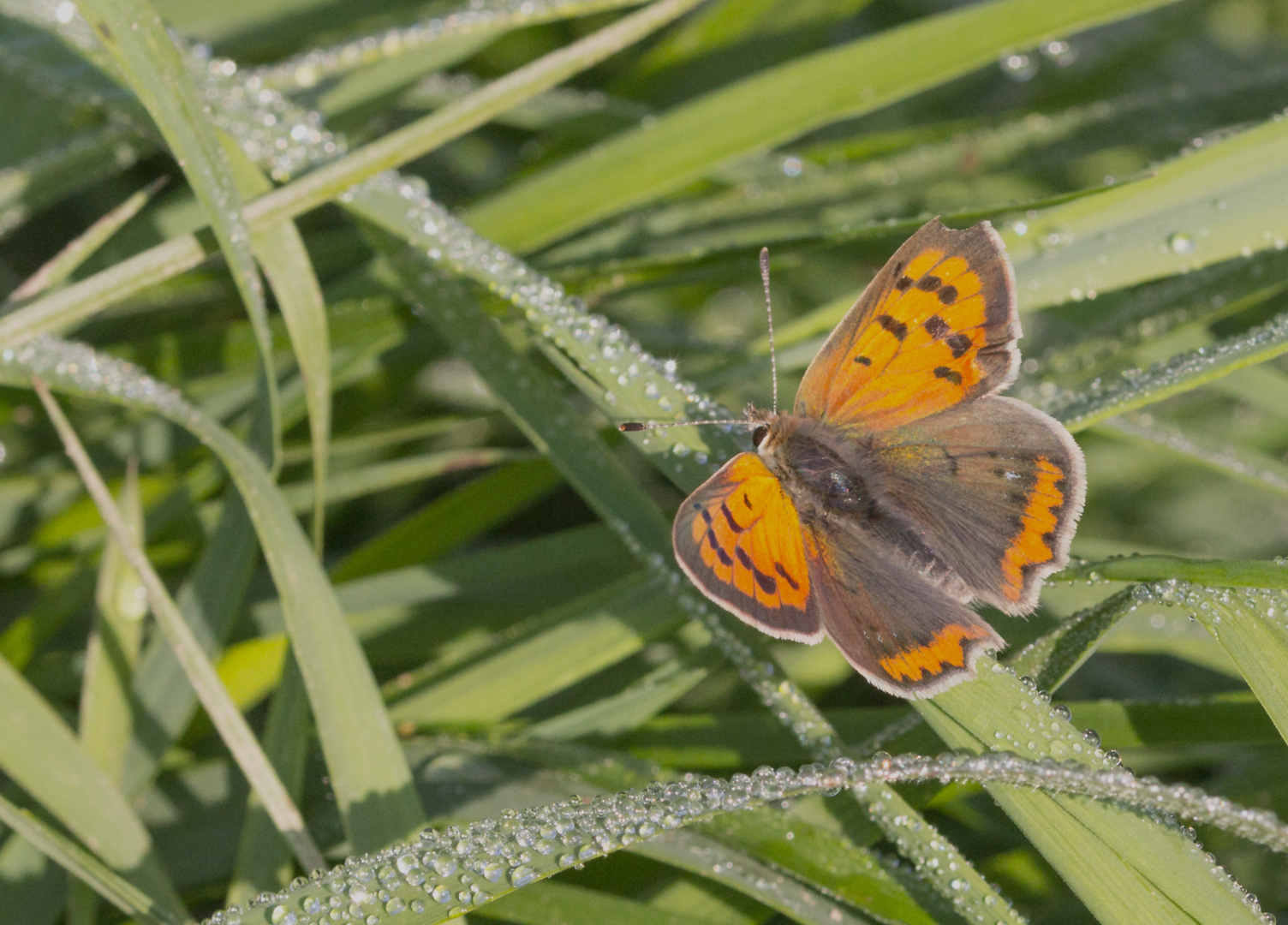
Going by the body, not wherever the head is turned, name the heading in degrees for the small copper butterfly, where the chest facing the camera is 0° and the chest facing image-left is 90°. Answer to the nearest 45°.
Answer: approximately 135°

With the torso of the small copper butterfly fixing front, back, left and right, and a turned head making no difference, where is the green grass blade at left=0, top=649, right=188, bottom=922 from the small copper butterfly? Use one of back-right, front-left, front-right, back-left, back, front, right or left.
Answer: front-left

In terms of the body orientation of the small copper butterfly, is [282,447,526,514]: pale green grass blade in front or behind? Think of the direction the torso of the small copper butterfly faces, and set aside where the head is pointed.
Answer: in front
